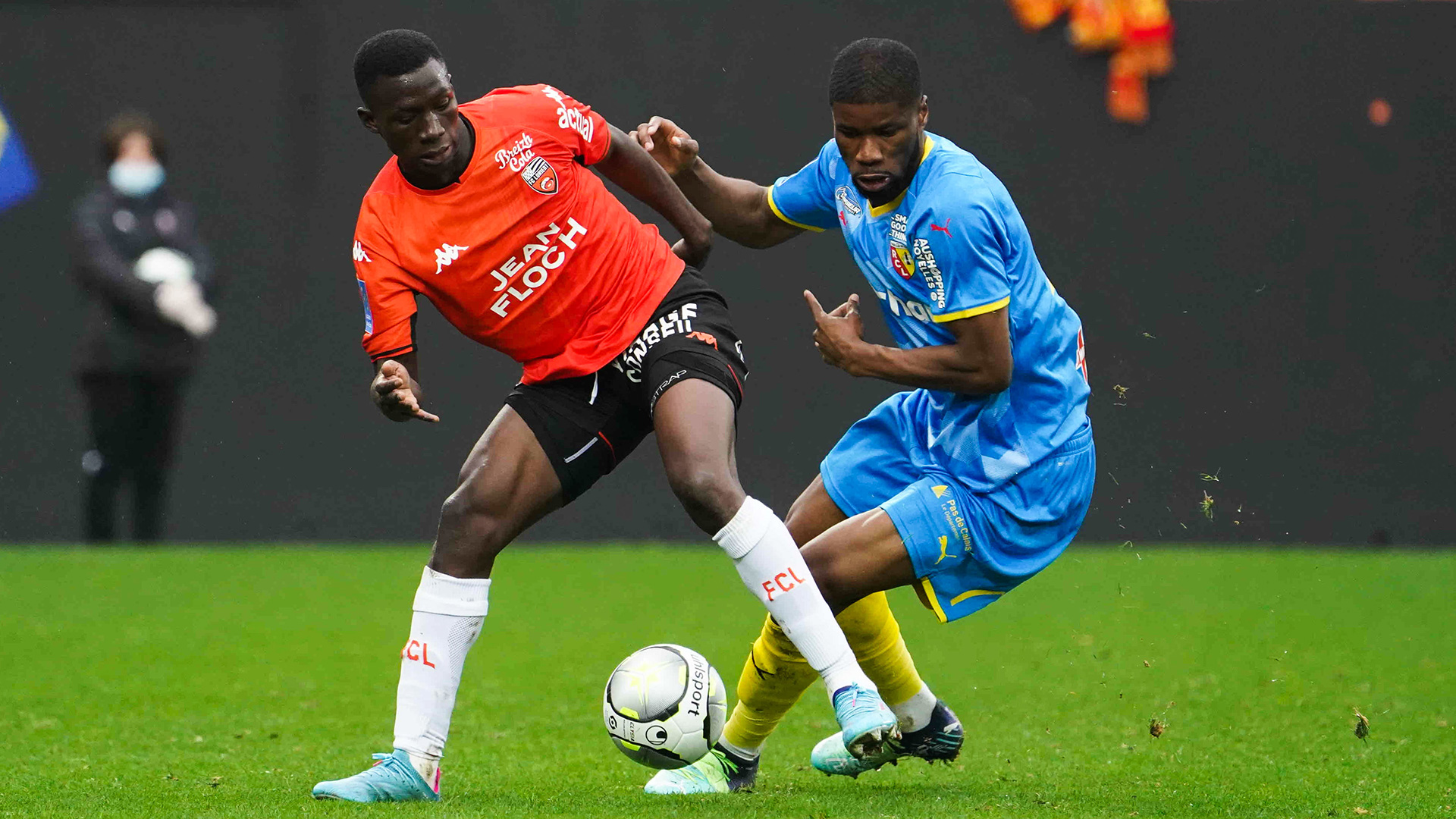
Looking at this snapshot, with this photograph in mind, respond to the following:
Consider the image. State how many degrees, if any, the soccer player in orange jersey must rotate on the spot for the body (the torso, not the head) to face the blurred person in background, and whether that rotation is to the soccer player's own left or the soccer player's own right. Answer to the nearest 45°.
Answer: approximately 135° to the soccer player's own right

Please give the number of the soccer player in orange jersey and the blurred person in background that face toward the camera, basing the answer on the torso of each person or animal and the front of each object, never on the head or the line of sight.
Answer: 2

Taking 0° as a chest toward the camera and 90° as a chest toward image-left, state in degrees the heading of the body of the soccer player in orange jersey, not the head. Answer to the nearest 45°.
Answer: approximately 0°

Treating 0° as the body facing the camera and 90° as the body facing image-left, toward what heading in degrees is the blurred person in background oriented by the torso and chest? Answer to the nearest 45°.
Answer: approximately 0°

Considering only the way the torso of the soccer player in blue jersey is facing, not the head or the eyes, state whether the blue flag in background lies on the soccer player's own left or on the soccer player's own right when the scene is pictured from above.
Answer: on the soccer player's own right
